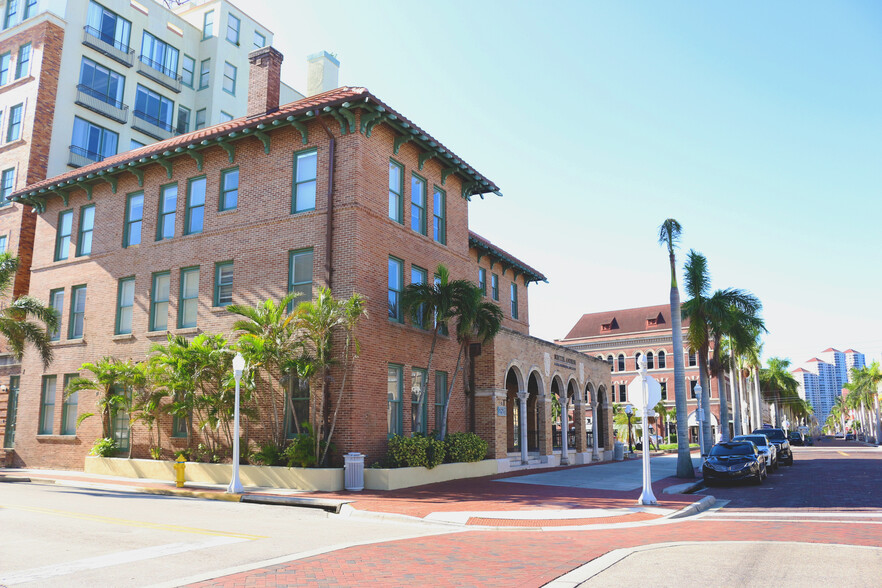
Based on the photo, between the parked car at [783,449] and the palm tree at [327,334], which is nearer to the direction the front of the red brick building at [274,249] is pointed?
the palm tree

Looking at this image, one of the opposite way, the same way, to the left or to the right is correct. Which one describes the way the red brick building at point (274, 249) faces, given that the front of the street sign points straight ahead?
to the right

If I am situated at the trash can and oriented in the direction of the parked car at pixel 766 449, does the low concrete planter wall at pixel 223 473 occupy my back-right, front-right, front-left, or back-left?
back-left
